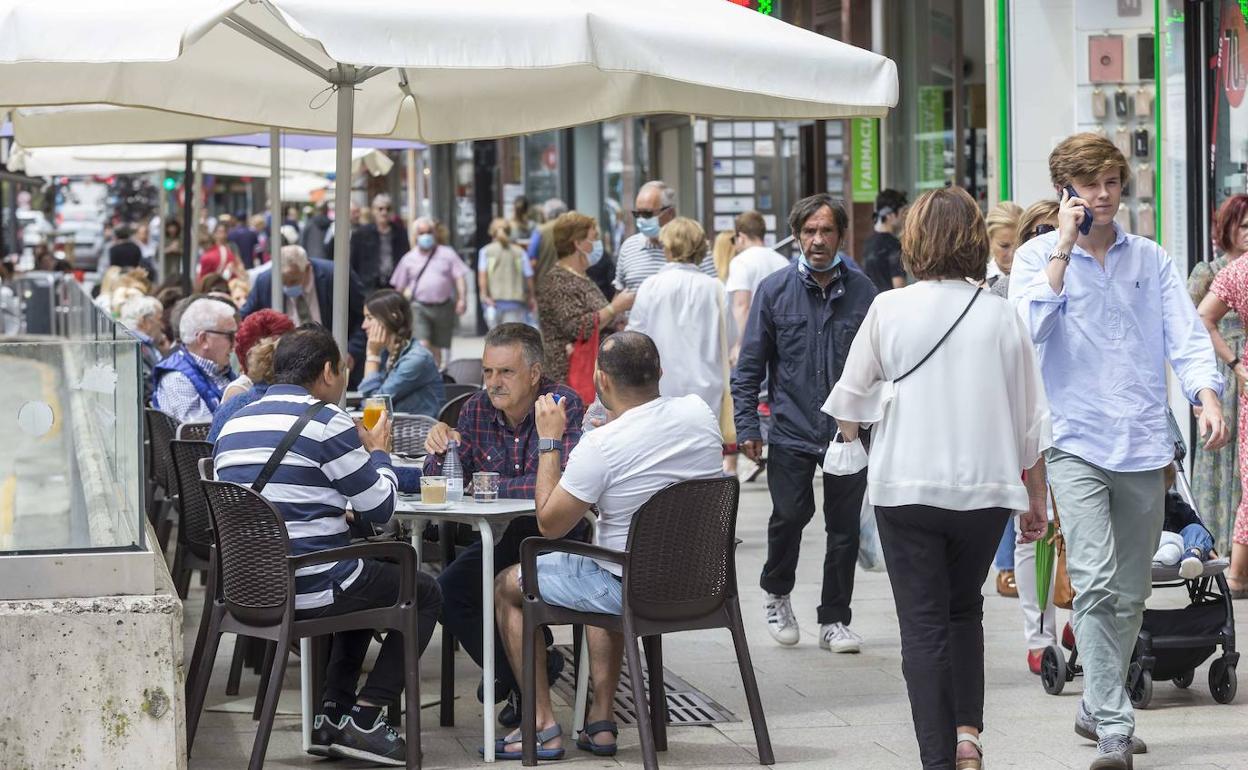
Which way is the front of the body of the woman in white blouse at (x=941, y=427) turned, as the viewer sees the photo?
away from the camera

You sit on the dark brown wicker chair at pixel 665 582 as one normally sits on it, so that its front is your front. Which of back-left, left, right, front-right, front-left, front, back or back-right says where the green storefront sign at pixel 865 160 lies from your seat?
front-right

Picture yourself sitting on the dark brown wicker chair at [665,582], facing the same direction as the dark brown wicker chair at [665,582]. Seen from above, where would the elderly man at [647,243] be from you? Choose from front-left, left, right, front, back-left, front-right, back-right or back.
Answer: front-right

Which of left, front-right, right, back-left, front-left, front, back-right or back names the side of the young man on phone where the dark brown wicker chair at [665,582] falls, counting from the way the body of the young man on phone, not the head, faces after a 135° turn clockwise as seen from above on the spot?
front-left

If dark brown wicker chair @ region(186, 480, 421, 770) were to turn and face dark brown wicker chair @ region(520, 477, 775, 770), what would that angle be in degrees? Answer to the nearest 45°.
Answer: approximately 45° to its right

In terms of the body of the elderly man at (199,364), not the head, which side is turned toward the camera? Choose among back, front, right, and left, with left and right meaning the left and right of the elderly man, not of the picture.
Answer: right

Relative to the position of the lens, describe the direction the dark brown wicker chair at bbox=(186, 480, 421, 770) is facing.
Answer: facing away from the viewer and to the right of the viewer

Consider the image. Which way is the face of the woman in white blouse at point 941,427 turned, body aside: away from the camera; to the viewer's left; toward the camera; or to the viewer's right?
away from the camera
